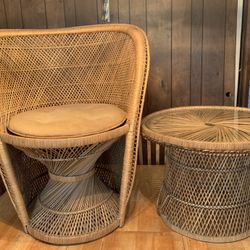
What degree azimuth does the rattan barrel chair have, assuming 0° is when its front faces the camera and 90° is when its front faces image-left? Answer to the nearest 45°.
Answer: approximately 0°
